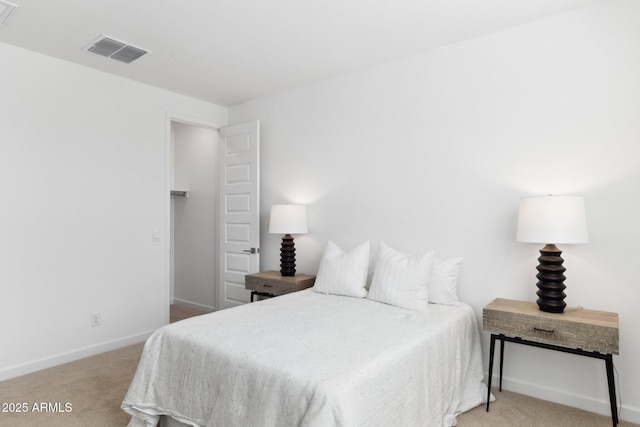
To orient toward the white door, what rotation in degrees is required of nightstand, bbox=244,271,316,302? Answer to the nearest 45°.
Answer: approximately 90° to its right

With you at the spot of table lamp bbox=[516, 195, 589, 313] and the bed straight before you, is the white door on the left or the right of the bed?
right

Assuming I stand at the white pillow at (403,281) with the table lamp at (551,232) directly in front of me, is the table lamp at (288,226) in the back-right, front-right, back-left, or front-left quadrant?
back-left

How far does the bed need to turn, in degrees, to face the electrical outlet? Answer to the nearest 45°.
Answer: approximately 90° to its right

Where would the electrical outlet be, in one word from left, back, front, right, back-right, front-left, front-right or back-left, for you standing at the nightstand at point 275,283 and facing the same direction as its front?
front-right

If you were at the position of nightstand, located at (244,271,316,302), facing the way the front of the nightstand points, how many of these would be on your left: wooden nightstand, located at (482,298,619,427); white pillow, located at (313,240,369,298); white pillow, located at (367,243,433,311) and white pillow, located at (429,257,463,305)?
4

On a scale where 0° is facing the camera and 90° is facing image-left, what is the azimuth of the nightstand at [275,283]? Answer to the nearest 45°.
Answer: approximately 45°

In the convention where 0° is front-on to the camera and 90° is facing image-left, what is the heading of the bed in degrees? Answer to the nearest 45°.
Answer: approximately 45°

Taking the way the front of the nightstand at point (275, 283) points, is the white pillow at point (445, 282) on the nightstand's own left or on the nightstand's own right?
on the nightstand's own left

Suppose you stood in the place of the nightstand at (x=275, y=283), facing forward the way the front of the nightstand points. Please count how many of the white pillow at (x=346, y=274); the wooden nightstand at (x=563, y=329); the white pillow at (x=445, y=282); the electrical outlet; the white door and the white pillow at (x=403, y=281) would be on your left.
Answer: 4

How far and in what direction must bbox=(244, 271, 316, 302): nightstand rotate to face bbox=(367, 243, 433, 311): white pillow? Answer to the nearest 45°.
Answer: approximately 90° to its left
